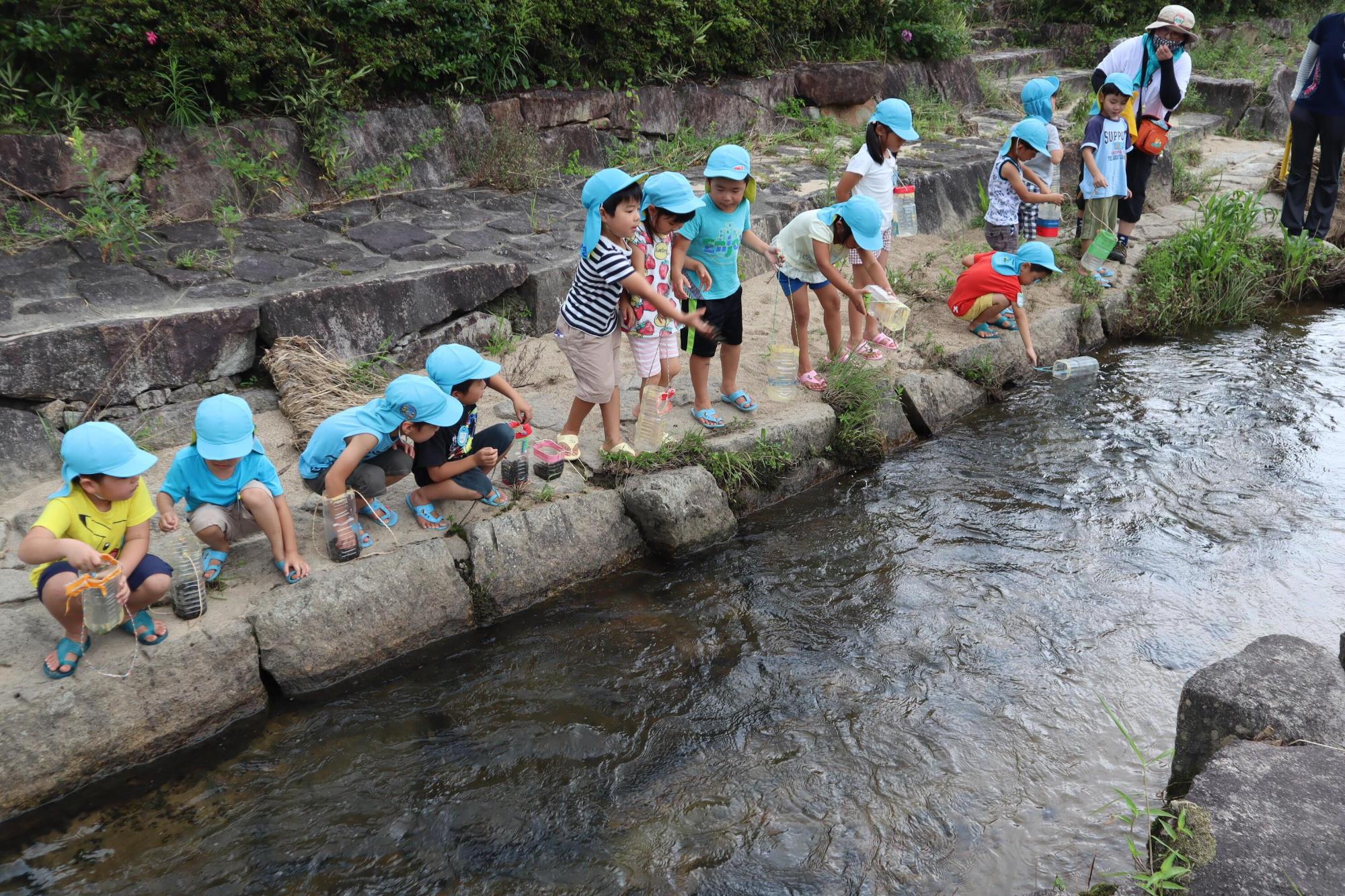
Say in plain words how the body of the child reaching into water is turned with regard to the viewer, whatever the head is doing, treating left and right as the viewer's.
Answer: facing to the right of the viewer

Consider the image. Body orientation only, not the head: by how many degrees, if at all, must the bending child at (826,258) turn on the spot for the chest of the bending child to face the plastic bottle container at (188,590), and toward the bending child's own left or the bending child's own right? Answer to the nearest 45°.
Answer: approximately 90° to the bending child's own right

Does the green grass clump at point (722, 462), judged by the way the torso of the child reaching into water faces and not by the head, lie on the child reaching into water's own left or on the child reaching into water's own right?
on the child reaching into water's own right

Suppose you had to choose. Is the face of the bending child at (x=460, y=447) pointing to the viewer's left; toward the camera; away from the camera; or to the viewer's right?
to the viewer's right

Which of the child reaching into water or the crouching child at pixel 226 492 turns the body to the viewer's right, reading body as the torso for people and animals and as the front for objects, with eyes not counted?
the child reaching into water

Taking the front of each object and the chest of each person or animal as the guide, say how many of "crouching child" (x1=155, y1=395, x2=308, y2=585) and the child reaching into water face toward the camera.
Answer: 1

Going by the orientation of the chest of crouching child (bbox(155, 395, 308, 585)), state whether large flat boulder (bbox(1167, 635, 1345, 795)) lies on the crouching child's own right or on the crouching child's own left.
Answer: on the crouching child's own left

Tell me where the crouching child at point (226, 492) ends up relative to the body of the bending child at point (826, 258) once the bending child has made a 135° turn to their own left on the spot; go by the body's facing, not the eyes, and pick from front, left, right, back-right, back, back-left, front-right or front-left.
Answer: back-left

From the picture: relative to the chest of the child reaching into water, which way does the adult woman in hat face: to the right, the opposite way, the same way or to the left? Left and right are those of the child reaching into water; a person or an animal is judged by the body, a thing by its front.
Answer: to the right

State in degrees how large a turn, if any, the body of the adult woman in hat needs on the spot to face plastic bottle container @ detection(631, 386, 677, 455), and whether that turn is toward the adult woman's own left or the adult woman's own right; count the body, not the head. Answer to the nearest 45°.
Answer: approximately 45° to the adult woman's own right
